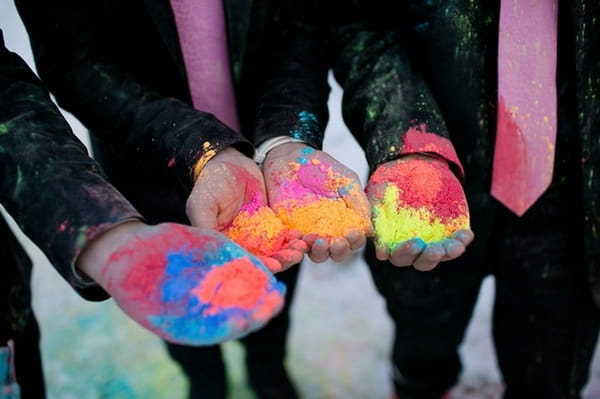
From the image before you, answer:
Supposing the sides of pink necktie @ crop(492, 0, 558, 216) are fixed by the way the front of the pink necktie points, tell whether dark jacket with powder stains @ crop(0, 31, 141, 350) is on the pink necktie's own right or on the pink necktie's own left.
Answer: on the pink necktie's own right

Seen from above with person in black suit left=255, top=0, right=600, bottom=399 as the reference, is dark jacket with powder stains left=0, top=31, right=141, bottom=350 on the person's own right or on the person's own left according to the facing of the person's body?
on the person's own right

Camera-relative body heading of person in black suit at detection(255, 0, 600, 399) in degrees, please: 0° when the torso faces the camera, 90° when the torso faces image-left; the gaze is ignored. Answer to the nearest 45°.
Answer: approximately 0°
